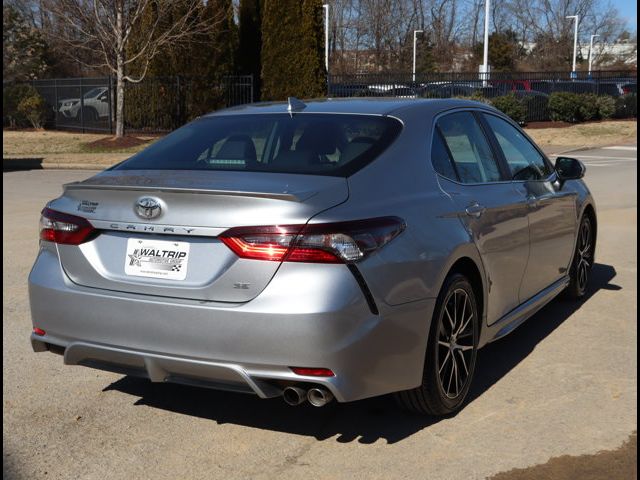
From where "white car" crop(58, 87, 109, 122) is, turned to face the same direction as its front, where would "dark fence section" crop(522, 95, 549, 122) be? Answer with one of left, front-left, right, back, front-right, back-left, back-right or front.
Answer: back-left

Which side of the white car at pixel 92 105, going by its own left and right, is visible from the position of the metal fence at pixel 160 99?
left

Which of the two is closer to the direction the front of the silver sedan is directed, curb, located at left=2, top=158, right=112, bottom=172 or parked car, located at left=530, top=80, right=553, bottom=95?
the parked car

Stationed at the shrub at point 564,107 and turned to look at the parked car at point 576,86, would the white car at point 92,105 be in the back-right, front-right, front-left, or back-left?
back-left

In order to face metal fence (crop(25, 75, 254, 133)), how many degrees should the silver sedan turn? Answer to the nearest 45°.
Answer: approximately 45° to its left

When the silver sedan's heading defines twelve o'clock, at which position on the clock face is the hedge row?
The hedge row is roughly at 11 o'clock from the silver sedan.

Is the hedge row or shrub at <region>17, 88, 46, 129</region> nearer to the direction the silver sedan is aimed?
the hedge row

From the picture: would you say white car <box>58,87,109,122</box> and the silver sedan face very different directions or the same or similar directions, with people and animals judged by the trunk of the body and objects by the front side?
very different directions

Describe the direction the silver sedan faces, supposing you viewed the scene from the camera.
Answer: facing away from the viewer and to the right of the viewer

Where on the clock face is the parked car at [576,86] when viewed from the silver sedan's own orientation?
The parked car is roughly at 11 o'clock from the silver sedan.

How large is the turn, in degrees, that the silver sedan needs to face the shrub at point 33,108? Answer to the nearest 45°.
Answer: approximately 45° to its left

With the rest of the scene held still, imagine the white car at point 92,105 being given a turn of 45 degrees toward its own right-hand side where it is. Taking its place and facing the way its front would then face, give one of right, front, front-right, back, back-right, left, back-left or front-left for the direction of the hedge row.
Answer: back

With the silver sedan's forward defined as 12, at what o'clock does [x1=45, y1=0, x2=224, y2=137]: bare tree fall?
The bare tree is roughly at 10 o'clock from the silver sedan.
